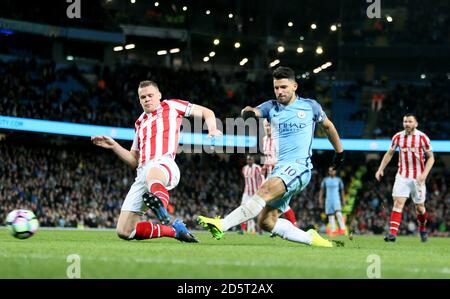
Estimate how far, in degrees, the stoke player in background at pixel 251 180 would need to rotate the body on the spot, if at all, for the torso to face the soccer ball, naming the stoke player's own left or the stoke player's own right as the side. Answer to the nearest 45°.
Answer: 0° — they already face it

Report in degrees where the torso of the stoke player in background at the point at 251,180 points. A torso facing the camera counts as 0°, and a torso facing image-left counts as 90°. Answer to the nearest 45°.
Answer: approximately 0°

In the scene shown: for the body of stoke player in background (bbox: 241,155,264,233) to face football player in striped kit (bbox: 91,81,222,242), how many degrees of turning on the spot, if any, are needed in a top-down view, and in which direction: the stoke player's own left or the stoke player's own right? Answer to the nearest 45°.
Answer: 0° — they already face them
